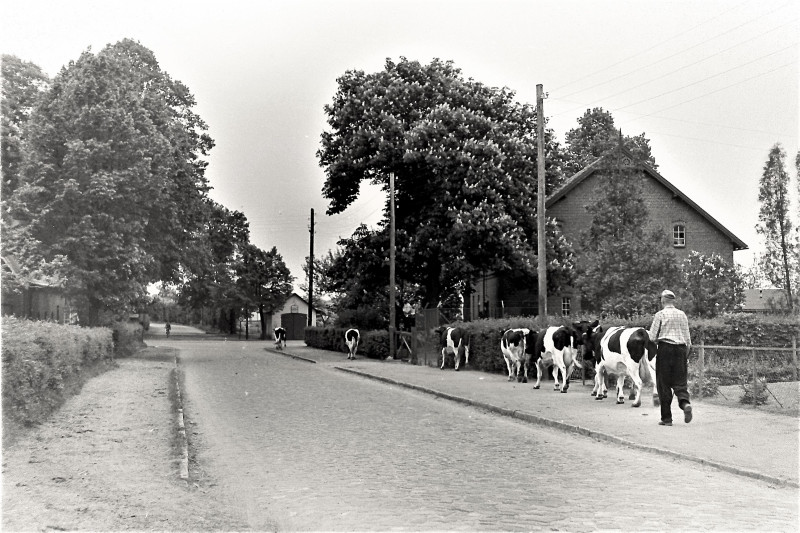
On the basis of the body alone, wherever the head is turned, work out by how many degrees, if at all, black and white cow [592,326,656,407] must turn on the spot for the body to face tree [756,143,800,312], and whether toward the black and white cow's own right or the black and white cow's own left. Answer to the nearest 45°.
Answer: approximately 45° to the black and white cow's own right

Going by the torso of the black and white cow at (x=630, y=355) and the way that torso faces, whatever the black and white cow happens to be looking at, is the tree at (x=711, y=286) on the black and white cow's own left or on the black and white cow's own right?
on the black and white cow's own right

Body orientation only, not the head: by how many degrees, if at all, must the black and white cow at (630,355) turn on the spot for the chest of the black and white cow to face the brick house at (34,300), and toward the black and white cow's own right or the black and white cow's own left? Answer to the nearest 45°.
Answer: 0° — it already faces it

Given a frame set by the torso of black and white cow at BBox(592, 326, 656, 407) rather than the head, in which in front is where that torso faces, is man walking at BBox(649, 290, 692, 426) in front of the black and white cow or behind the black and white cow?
behind

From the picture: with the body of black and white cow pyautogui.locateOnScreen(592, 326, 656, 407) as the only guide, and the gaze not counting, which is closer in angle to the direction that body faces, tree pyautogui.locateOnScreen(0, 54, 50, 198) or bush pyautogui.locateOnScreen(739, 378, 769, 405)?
the tree

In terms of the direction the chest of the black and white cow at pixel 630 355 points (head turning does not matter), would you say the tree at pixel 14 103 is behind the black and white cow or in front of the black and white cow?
in front

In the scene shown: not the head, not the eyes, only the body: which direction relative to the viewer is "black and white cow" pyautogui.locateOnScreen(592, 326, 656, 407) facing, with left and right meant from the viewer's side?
facing away from the viewer and to the left of the viewer

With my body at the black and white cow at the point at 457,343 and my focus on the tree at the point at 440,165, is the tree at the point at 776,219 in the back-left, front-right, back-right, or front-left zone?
front-right

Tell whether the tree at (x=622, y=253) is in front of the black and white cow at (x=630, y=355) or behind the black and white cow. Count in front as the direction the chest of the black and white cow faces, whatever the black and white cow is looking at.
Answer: in front

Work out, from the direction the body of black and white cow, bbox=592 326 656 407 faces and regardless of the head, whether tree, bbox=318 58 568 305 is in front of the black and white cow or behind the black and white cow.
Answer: in front

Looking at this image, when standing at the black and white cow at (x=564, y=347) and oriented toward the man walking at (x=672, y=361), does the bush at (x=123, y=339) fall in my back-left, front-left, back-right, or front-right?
back-right

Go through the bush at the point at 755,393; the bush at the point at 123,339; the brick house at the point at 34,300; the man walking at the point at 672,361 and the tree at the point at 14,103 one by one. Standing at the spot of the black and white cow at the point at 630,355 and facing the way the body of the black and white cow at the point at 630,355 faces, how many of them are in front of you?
3

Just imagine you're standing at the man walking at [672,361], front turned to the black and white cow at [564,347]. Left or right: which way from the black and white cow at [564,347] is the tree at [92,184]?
left
